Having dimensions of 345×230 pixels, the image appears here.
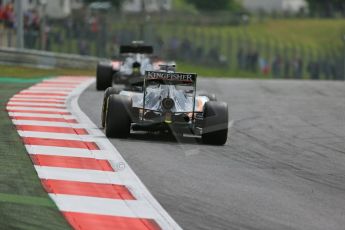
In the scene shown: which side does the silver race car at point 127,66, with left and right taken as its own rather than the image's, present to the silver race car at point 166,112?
back

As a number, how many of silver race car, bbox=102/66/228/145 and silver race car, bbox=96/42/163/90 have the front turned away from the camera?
2

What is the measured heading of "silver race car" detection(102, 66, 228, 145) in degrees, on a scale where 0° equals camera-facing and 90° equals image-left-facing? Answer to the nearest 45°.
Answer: approximately 180°

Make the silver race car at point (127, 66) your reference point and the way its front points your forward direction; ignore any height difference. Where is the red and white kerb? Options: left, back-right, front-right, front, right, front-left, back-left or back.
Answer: back

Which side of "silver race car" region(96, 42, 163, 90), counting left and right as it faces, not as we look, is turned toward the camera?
back

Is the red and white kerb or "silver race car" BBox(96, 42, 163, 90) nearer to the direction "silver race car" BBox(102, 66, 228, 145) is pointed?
the silver race car
